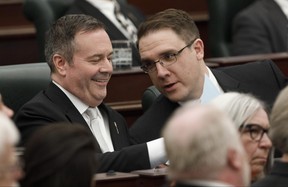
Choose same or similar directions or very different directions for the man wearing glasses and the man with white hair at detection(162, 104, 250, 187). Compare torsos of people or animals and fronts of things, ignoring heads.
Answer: very different directions

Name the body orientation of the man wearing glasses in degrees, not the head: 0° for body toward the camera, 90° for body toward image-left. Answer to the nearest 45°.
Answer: approximately 45°

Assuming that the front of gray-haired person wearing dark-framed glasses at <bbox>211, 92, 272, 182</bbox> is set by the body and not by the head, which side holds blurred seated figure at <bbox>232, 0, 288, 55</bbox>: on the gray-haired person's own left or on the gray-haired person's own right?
on the gray-haired person's own left

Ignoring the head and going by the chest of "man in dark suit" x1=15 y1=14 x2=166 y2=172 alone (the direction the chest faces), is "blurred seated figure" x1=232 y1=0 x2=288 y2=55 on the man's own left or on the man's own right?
on the man's own left

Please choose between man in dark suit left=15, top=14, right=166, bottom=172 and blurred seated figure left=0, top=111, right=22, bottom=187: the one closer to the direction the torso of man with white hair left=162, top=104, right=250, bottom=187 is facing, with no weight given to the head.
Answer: the man in dark suit

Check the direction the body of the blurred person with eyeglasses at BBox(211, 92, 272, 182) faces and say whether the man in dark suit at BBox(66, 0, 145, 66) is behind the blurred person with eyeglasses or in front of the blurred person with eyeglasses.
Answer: behind

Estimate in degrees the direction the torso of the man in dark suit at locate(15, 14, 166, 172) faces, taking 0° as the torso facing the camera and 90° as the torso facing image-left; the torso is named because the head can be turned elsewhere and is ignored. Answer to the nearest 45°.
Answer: approximately 315°
